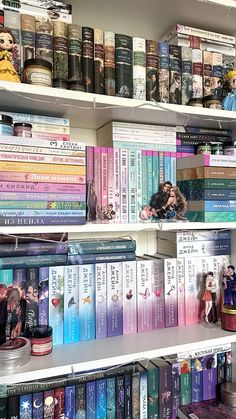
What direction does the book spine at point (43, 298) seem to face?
toward the camera

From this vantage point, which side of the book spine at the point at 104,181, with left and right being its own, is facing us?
front

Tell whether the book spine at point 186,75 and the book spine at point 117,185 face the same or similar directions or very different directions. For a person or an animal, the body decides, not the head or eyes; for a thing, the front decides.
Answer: same or similar directions

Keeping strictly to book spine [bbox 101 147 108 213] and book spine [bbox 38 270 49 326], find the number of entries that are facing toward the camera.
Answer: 2

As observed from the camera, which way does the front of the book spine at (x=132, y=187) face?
facing the viewer

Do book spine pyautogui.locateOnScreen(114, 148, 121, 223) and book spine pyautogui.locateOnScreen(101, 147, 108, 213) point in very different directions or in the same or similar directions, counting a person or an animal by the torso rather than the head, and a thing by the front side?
same or similar directions

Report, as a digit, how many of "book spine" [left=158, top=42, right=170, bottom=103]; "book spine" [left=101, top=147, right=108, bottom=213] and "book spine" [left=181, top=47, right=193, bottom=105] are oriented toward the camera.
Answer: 3

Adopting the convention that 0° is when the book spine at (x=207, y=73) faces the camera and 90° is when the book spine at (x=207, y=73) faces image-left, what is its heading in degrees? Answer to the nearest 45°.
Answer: approximately 0°
